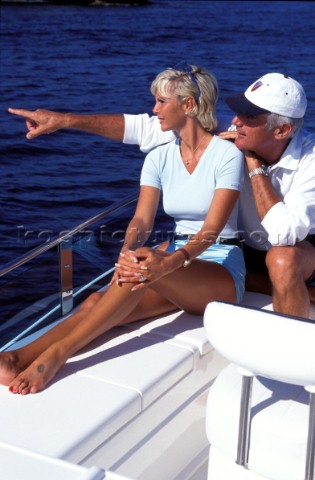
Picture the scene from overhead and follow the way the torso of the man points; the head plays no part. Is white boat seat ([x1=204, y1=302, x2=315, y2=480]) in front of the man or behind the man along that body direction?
in front

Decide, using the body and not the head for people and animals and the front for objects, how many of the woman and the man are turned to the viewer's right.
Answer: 0

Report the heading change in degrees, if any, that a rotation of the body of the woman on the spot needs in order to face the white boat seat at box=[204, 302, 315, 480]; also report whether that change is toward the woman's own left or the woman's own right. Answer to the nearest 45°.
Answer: approximately 45° to the woman's own left

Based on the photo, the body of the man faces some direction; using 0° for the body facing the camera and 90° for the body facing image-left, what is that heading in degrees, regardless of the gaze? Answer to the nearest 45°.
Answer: approximately 45°

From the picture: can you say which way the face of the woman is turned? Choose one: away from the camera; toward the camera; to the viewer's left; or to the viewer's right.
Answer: to the viewer's left
